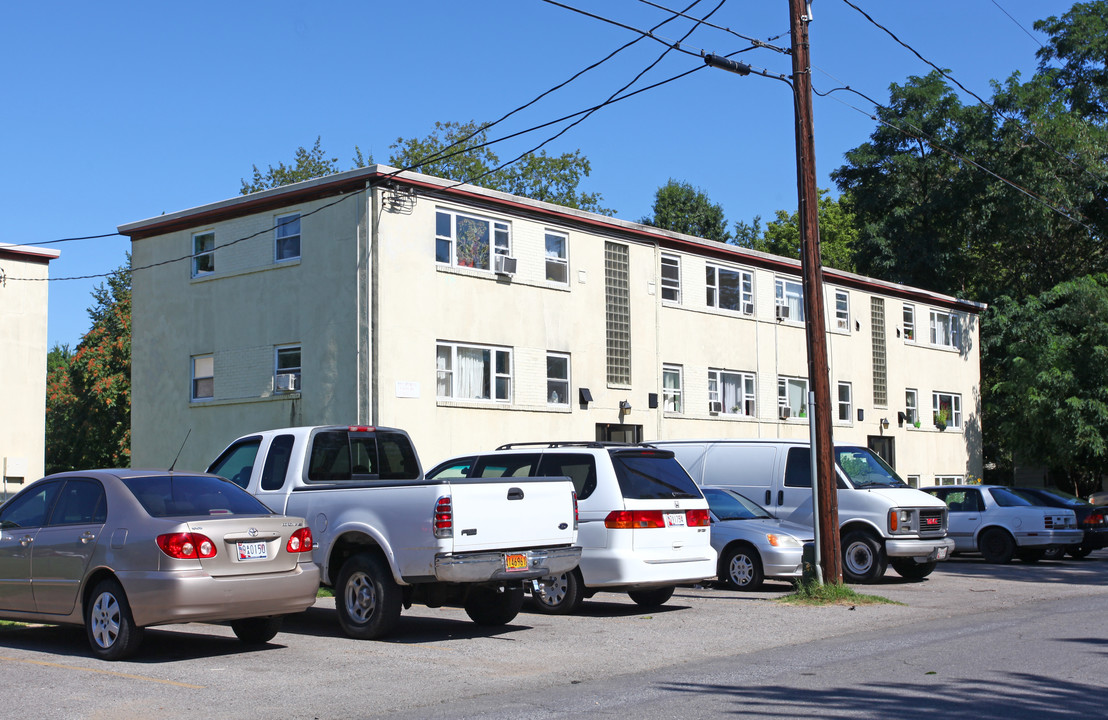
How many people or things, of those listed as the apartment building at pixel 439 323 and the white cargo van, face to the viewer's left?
0

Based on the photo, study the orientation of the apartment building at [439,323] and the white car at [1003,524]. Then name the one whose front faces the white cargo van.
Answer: the apartment building

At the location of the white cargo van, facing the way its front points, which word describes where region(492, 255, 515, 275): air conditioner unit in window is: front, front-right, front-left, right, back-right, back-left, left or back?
back

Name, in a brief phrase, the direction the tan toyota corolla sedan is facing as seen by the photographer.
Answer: facing away from the viewer and to the left of the viewer

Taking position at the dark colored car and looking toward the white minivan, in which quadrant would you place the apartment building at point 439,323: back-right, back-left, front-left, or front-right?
front-right

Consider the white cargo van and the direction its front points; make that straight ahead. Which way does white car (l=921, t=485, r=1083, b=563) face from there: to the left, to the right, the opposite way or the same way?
the opposite way

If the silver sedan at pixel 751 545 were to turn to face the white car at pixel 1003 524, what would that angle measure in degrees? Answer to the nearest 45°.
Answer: approximately 90° to its left

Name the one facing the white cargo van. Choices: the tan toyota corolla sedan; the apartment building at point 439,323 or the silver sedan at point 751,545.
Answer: the apartment building

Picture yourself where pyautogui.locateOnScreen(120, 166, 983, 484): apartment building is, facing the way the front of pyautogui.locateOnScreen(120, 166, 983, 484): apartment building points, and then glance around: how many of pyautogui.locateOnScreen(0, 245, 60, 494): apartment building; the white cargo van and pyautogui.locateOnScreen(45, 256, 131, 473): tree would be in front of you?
1

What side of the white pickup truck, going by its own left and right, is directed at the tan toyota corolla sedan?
left

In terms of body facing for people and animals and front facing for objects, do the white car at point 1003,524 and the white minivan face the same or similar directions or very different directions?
same or similar directions

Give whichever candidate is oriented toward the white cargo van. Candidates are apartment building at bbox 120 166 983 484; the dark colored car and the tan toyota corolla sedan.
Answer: the apartment building

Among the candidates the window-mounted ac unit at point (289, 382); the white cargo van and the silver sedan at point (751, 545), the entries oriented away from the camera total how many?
0

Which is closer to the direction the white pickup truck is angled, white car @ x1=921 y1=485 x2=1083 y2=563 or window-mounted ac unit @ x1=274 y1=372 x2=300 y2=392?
the window-mounted ac unit

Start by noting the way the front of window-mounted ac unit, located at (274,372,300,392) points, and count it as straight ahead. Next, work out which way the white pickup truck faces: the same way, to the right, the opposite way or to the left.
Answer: to the right

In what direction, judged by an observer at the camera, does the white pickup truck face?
facing away from the viewer and to the left of the viewer

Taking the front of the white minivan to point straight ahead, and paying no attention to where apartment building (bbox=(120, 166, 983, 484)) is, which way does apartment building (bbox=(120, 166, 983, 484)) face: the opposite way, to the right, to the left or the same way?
the opposite way

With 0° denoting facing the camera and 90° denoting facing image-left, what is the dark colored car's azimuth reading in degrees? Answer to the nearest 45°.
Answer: approximately 135°

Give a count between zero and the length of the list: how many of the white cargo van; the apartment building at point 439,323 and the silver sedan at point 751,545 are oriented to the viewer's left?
0

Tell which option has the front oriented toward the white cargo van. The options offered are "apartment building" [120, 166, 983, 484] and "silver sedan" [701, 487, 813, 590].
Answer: the apartment building

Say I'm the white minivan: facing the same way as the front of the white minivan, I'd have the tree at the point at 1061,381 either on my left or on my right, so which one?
on my right

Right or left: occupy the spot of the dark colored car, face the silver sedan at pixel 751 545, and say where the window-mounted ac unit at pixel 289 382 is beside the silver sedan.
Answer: right

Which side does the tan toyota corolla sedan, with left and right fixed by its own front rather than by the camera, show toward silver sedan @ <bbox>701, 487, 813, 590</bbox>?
right
